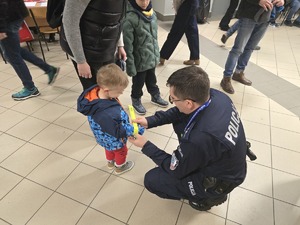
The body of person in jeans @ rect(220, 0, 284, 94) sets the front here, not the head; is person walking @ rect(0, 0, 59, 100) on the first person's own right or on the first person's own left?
on the first person's own right

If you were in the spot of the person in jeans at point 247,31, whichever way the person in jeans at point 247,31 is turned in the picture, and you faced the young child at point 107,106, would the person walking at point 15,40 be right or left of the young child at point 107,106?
right

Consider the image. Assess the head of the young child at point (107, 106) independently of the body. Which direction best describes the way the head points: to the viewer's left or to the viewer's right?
to the viewer's right

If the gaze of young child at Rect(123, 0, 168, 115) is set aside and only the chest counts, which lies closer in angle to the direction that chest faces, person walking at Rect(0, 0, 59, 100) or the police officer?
the police officer

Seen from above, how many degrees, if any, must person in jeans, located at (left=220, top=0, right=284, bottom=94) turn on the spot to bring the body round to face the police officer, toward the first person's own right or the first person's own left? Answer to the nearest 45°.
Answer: approximately 45° to the first person's own right

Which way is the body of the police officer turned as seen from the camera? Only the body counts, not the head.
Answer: to the viewer's left

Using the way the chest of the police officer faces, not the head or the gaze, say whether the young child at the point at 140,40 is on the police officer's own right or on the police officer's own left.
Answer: on the police officer's own right

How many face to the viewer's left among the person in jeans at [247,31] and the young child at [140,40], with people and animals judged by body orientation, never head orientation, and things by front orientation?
0

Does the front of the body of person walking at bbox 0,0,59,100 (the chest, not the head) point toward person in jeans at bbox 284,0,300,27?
no

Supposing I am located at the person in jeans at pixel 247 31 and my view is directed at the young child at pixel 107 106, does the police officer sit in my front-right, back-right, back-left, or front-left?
front-left

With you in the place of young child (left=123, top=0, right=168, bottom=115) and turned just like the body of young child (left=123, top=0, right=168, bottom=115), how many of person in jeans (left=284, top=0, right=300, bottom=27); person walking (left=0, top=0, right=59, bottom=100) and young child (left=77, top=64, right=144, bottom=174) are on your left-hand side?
1

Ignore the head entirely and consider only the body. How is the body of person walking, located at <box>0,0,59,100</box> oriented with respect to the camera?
to the viewer's left

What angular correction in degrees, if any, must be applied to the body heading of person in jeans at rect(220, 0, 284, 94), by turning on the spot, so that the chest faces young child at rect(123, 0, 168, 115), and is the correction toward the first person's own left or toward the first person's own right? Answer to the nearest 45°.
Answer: approximately 90° to the first person's own right

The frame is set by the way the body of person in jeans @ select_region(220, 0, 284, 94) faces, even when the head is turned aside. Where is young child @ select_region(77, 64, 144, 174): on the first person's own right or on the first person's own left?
on the first person's own right

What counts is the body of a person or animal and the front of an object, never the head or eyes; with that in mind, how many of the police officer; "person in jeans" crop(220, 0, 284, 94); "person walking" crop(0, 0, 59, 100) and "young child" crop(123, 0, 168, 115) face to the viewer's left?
2

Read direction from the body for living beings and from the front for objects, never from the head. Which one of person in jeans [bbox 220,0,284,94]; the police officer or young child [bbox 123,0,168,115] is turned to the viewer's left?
the police officer

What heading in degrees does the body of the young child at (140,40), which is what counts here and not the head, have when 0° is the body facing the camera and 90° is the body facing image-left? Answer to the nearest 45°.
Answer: approximately 315°

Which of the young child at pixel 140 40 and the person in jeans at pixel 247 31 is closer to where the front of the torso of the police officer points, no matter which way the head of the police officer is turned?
the young child

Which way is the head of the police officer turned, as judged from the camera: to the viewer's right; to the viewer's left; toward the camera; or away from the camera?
to the viewer's left

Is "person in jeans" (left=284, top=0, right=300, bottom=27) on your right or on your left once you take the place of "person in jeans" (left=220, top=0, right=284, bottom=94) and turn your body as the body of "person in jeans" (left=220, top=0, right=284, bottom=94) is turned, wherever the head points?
on your left
